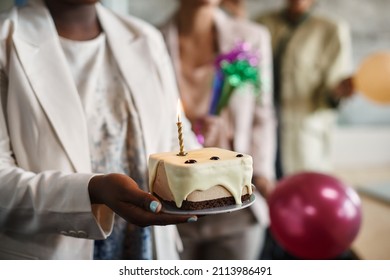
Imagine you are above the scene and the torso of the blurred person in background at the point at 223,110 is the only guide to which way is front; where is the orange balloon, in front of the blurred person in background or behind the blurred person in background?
behind

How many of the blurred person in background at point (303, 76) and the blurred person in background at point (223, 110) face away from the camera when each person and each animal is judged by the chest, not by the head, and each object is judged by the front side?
0

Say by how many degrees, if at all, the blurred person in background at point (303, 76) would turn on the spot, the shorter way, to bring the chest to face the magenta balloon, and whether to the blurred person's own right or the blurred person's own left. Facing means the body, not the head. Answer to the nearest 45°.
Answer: approximately 45° to the blurred person's own left

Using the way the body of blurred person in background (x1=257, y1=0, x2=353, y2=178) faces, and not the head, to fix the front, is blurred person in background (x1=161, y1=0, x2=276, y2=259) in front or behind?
in front
